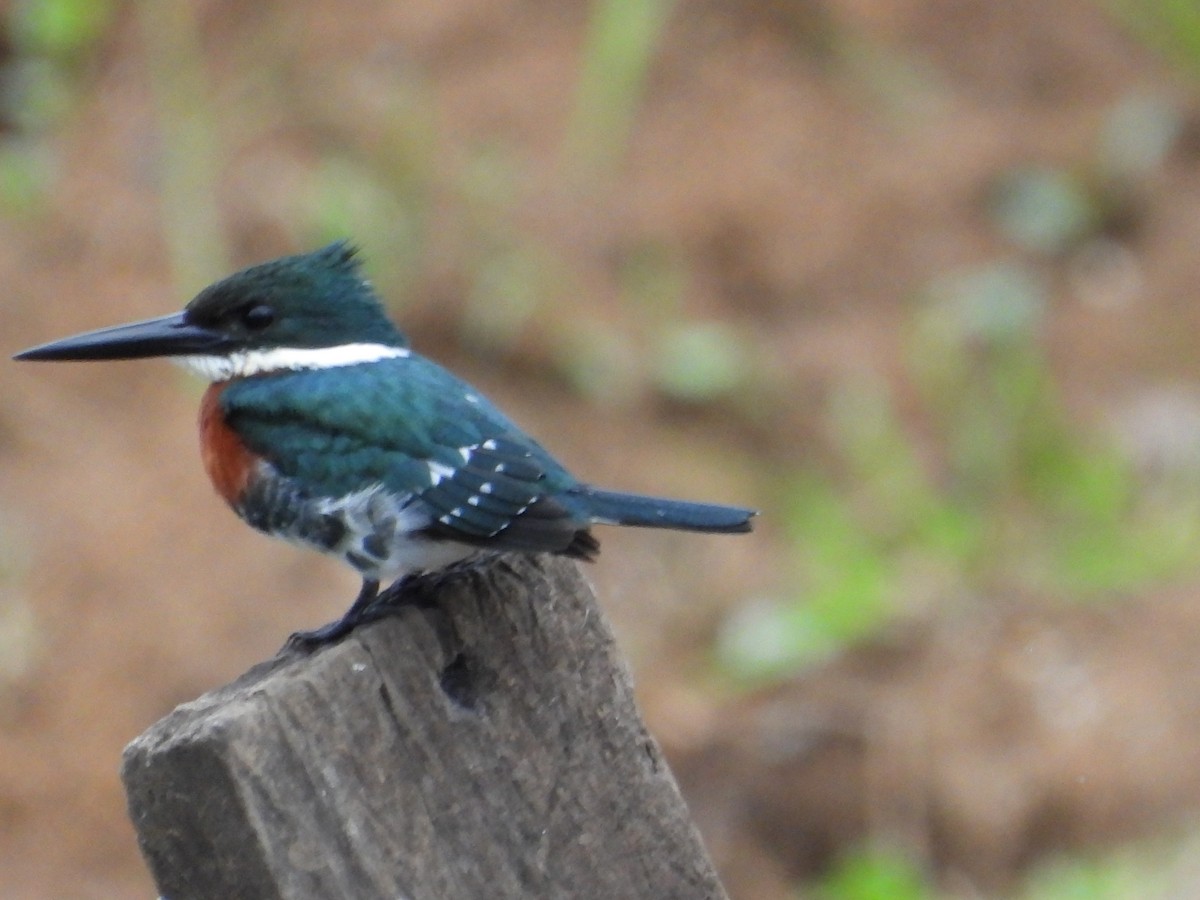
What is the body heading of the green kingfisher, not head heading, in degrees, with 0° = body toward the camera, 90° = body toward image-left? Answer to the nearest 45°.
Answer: approximately 90°
